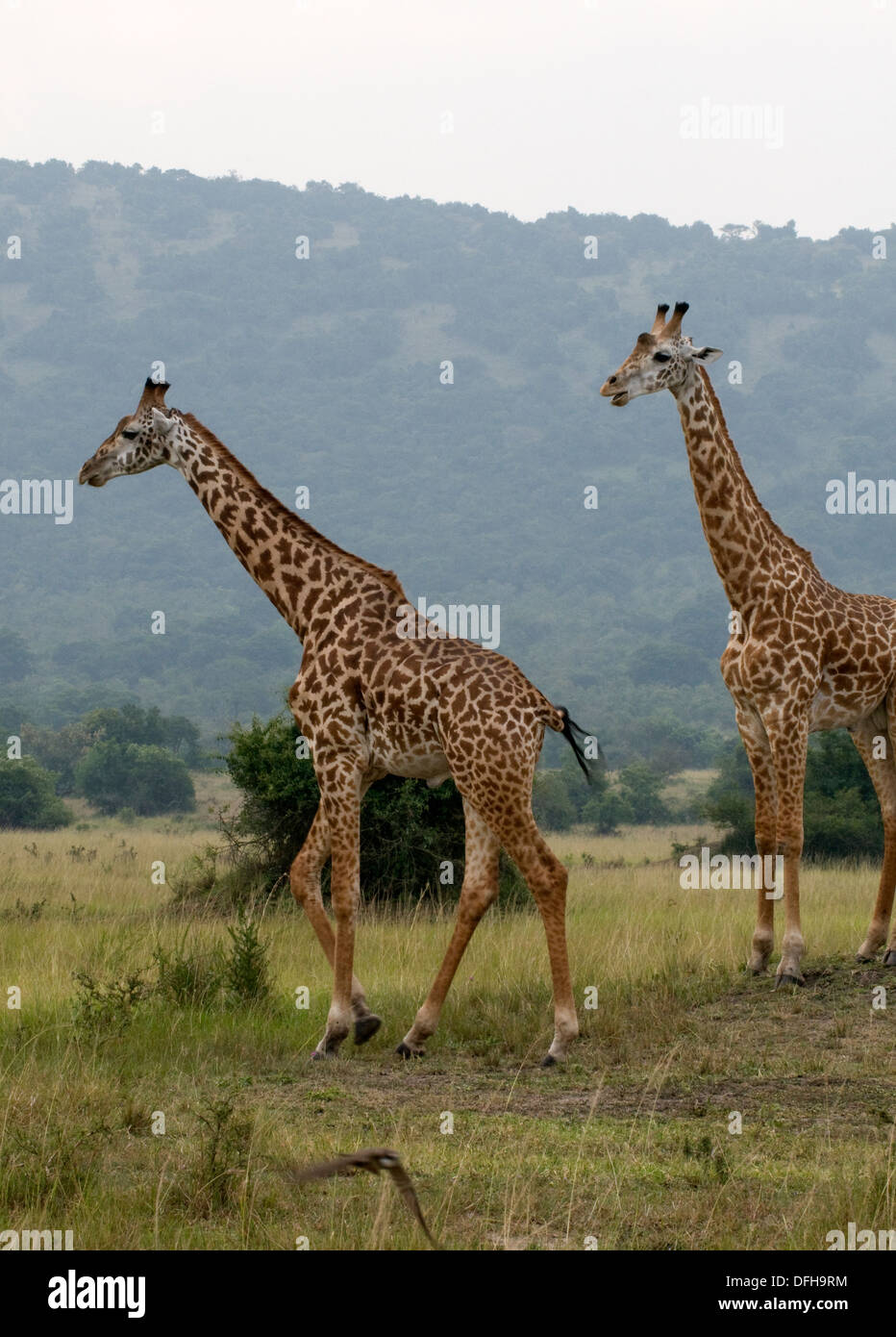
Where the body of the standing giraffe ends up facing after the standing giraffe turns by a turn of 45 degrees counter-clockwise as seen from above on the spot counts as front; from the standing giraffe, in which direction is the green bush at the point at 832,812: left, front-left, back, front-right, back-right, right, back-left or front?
back

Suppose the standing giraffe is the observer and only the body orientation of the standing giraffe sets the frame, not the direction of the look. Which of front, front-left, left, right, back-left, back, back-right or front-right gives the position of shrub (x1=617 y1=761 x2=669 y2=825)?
back-right

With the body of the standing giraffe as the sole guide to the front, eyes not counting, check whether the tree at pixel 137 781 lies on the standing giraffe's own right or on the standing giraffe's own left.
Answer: on the standing giraffe's own right

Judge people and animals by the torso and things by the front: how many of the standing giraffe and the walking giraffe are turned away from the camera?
0

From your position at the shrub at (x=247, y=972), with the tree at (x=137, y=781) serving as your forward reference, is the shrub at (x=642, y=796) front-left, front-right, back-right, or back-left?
front-right

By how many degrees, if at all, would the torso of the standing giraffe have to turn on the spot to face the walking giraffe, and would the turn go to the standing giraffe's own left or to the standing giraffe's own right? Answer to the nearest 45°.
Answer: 0° — it already faces it

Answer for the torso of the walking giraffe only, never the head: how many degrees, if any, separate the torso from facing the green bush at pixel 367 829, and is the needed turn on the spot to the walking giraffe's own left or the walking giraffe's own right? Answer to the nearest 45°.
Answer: approximately 90° to the walking giraffe's own right

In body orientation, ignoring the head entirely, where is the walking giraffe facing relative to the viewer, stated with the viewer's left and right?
facing to the left of the viewer

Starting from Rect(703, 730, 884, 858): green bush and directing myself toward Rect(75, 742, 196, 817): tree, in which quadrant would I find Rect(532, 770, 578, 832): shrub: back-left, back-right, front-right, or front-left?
front-right

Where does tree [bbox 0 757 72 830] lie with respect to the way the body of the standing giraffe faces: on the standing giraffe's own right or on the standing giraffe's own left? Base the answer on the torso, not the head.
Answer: on the standing giraffe's own right

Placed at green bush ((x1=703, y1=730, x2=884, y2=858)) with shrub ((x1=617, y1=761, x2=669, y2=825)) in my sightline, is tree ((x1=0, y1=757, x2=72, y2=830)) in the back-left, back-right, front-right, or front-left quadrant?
front-left

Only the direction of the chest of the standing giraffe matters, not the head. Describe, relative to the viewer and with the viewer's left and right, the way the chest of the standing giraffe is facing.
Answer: facing the viewer and to the left of the viewer

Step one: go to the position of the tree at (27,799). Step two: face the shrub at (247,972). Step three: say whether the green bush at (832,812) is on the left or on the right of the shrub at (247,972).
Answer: left
